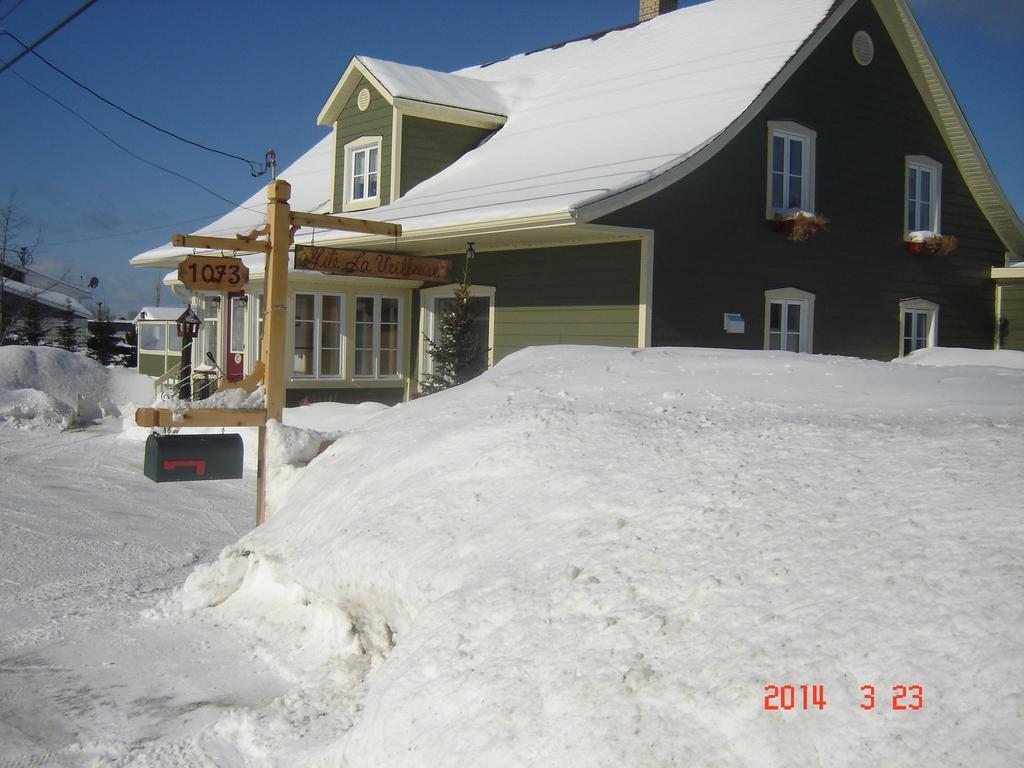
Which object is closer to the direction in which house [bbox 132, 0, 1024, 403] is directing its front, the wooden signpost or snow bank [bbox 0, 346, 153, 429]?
the wooden signpost

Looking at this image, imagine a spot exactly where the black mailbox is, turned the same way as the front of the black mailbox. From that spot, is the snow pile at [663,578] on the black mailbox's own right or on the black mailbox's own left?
on the black mailbox's own left

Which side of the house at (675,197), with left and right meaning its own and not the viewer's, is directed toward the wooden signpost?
front

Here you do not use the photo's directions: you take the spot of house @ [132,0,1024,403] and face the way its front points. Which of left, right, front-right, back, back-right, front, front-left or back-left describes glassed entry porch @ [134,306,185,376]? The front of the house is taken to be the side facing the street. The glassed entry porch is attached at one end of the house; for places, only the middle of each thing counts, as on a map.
right

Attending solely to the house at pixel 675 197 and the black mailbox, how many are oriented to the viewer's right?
0

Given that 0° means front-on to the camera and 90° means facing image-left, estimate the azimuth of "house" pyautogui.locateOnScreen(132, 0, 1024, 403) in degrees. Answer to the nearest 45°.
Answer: approximately 45°

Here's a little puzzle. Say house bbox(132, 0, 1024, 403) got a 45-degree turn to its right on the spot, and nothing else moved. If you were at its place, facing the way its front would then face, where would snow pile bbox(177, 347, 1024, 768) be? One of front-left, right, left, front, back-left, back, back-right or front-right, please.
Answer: left

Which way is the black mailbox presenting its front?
to the viewer's left
